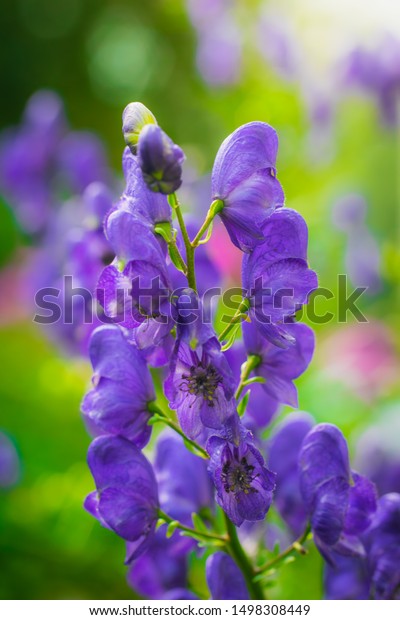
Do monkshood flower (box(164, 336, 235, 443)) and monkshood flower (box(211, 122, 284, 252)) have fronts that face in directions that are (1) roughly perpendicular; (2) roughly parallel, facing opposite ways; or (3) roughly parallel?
roughly perpendicular

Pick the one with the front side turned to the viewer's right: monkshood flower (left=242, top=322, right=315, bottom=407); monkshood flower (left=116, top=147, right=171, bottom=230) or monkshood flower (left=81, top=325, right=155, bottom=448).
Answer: monkshood flower (left=242, top=322, right=315, bottom=407)

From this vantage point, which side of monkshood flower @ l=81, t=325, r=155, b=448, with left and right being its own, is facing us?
left

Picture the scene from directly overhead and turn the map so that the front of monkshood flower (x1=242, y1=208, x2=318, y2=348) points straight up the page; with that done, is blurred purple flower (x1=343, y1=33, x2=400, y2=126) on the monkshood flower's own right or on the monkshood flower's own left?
on the monkshood flower's own left

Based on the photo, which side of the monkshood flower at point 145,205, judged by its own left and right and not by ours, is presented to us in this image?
left

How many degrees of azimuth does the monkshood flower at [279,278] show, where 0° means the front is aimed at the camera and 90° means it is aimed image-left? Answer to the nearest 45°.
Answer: approximately 270°

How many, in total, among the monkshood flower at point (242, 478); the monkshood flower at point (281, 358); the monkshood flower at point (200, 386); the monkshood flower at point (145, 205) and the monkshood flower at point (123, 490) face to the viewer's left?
2

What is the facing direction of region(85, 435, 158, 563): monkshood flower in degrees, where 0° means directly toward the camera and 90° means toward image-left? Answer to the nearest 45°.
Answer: approximately 90°

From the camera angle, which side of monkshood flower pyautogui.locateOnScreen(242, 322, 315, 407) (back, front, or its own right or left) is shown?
right

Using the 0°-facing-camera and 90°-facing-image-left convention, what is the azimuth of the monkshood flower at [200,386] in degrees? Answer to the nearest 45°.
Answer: approximately 0°

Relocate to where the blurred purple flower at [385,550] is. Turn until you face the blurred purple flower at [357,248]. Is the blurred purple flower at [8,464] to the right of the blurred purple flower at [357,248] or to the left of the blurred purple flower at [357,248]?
left
